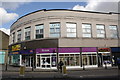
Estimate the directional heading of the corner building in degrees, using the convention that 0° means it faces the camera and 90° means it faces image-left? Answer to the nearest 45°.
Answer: approximately 0°
